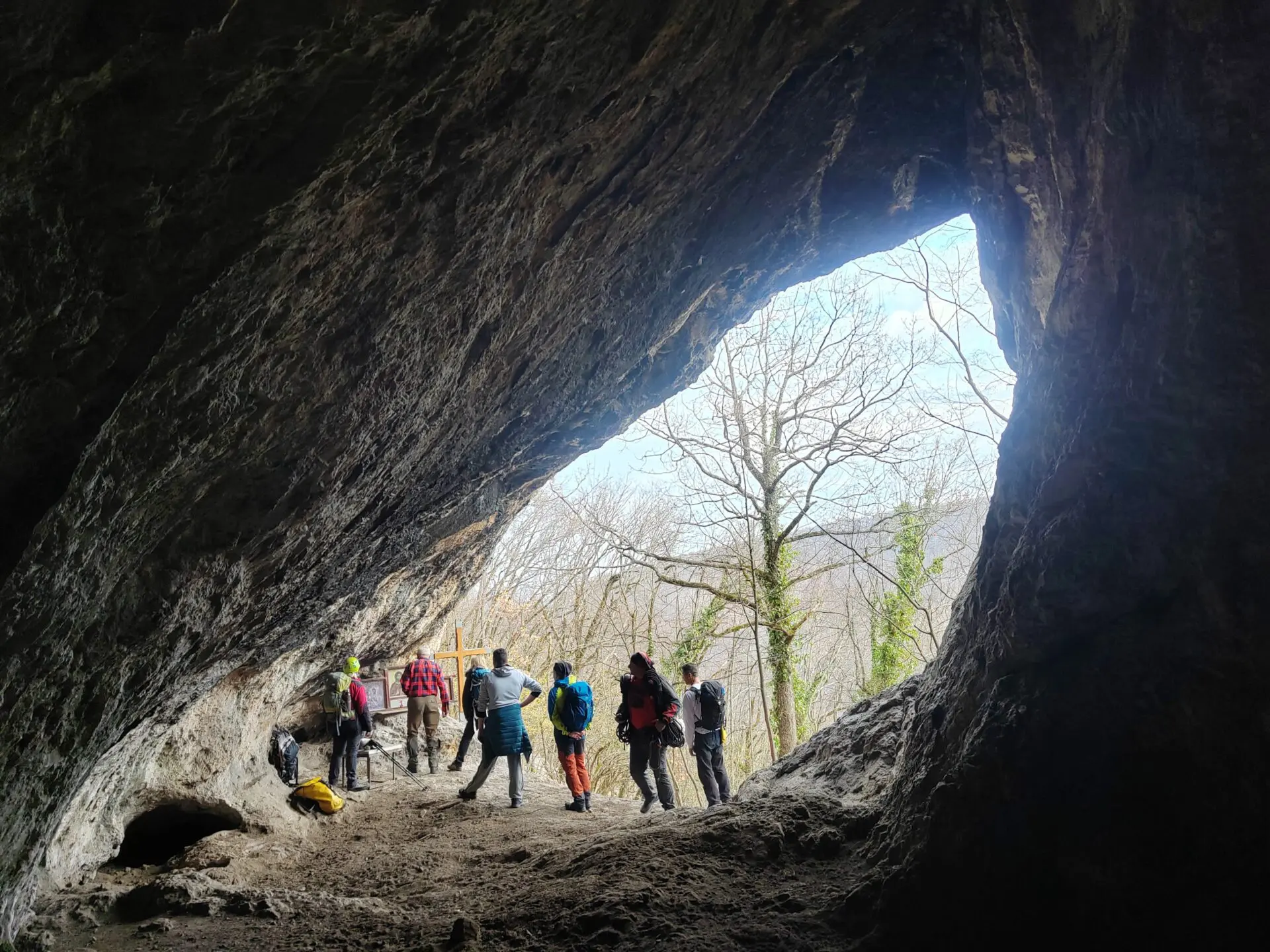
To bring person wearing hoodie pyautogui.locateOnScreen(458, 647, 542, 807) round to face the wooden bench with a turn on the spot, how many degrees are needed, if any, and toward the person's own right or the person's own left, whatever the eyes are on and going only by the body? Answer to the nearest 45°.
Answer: approximately 45° to the person's own left

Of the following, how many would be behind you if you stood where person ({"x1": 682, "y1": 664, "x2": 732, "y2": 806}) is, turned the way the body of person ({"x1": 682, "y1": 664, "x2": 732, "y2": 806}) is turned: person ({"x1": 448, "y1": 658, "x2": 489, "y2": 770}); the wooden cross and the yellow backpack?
0

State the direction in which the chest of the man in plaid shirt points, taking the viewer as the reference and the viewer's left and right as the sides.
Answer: facing away from the viewer

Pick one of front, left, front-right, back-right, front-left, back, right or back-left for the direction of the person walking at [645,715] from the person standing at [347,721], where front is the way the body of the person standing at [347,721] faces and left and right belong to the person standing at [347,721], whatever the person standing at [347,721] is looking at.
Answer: right

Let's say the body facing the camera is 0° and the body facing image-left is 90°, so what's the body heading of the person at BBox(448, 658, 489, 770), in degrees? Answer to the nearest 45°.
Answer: approximately 135°

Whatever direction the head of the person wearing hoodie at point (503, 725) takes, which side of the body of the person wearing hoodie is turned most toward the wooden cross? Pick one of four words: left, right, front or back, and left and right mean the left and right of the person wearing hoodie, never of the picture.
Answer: front

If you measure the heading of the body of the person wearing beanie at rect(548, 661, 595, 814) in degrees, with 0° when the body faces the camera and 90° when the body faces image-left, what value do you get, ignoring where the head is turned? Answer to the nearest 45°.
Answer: approximately 135°

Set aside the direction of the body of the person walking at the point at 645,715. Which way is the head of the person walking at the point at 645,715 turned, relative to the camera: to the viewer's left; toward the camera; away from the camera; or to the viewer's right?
to the viewer's left

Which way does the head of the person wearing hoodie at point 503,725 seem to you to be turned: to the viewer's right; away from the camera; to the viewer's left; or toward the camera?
away from the camera

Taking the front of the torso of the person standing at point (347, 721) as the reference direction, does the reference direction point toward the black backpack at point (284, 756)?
no

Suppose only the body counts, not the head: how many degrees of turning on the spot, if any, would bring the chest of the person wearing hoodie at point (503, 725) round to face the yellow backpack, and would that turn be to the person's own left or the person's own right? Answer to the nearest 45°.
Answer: approximately 90° to the person's own left

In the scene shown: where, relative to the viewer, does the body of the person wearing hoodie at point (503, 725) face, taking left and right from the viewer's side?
facing away from the viewer

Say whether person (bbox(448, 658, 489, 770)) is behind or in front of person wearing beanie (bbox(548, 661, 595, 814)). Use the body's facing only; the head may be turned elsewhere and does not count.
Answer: in front
